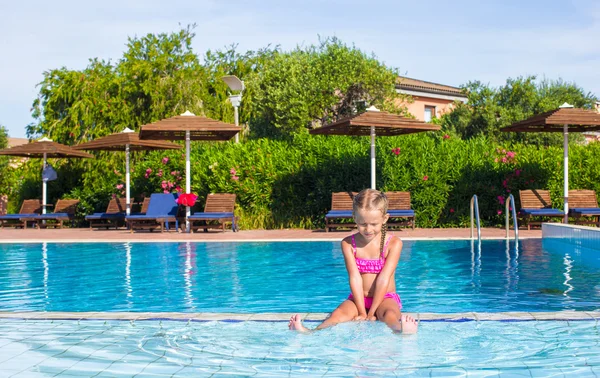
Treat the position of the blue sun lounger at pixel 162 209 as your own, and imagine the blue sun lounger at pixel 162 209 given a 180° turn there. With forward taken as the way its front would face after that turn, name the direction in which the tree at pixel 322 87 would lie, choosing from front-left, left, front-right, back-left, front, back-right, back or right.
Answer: front

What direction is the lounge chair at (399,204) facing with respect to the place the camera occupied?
facing the viewer

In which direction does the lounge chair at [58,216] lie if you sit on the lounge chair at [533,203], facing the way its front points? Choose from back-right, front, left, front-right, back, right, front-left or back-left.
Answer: back-right

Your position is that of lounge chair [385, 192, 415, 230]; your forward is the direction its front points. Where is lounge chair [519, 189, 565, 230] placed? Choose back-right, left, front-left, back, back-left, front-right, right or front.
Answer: left

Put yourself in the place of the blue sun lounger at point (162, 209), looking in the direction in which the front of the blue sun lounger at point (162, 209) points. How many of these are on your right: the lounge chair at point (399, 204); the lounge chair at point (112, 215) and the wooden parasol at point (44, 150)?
2

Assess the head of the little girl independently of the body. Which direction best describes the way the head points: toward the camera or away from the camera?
toward the camera

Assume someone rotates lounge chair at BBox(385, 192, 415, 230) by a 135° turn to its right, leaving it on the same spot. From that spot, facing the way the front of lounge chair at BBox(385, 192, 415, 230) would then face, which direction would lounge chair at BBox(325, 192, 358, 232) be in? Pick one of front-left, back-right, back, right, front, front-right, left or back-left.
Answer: front-left

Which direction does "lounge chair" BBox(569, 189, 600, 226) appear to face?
toward the camera

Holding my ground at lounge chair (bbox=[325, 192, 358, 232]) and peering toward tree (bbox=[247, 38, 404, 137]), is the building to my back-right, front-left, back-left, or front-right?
front-right

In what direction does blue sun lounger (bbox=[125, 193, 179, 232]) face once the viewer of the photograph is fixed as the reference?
facing the viewer and to the left of the viewer

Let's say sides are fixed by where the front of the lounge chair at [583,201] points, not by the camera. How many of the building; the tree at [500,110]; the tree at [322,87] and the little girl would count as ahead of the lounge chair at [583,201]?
1

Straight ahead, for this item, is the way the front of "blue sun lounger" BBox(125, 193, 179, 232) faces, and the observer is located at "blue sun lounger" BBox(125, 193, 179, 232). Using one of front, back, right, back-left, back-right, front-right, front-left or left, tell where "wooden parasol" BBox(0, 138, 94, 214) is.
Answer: right

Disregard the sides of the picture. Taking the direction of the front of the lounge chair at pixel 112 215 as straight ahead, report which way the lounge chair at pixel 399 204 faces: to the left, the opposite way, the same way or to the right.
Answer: the same way

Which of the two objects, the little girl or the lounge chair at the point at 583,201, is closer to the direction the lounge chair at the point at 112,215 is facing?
the little girl

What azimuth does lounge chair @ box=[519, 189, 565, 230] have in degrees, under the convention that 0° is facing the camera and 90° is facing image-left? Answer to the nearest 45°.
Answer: approximately 315°

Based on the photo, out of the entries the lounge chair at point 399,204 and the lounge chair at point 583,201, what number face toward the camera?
2
